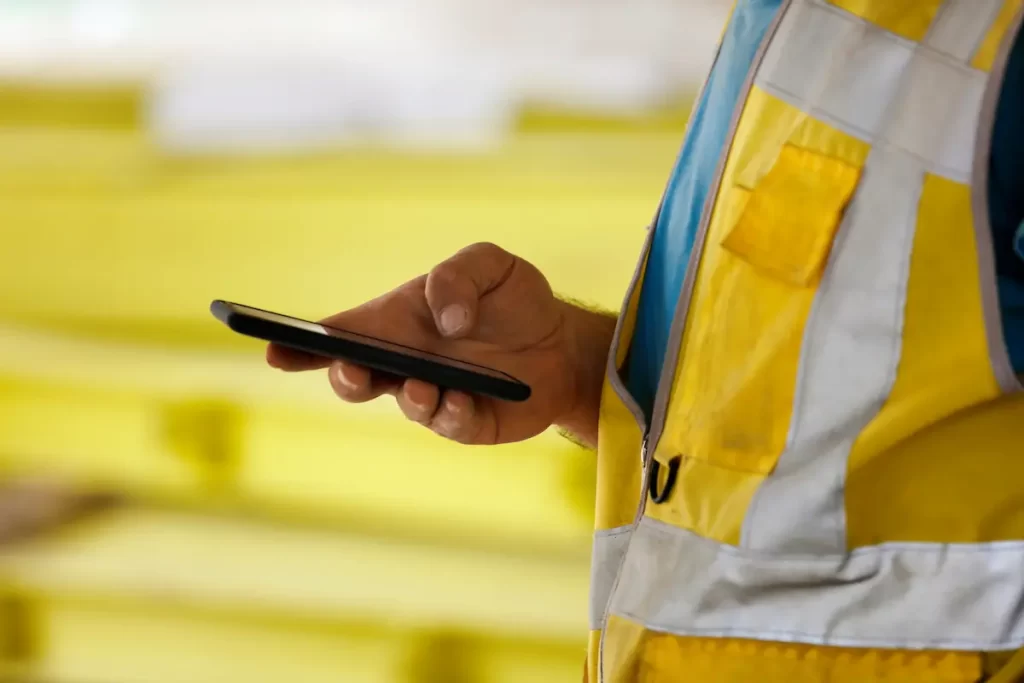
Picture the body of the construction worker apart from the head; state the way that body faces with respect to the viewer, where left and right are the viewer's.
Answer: facing the viewer and to the left of the viewer
